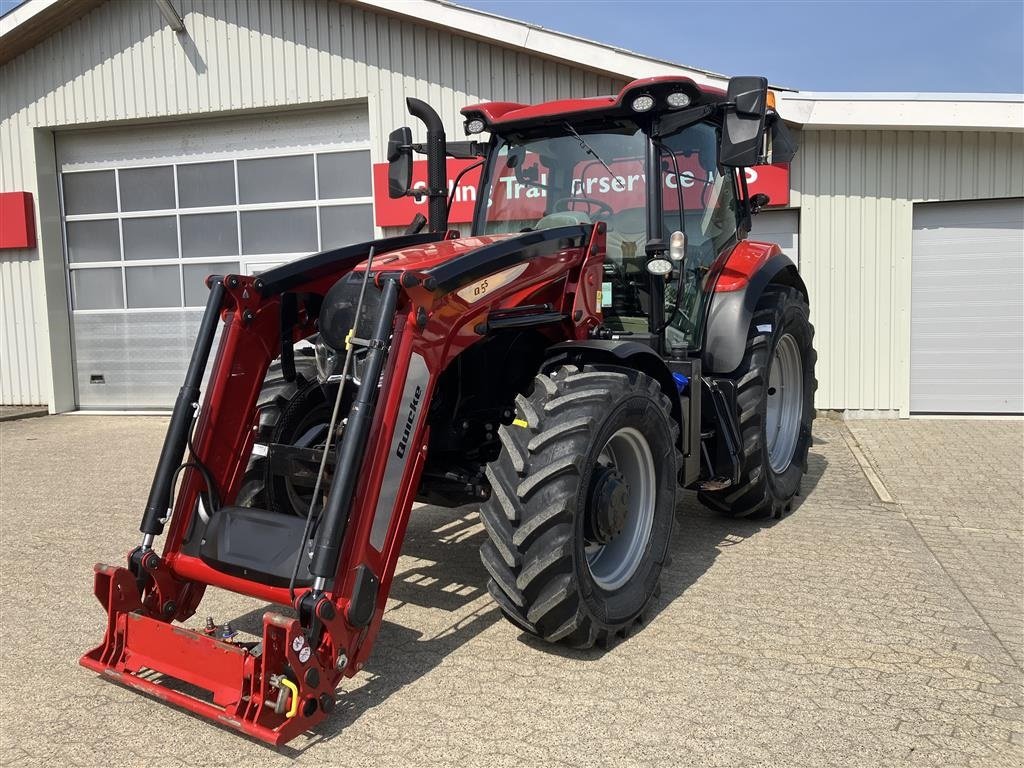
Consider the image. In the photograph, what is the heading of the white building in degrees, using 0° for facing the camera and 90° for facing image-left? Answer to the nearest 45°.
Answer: approximately 0°

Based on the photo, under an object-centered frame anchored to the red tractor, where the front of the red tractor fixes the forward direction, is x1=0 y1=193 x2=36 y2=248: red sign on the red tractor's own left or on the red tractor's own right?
on the red tractor's own right

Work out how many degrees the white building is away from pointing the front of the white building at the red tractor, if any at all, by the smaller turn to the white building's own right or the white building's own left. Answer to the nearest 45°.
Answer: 0° — it already faces it

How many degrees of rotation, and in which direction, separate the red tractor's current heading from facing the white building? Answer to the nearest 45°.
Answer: approximately 135° to its right
